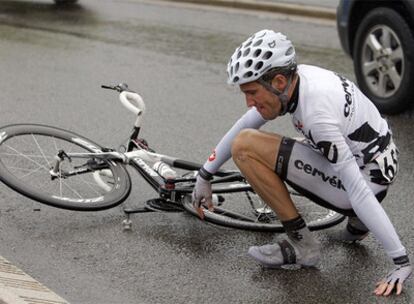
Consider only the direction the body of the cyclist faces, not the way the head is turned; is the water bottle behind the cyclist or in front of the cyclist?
in front

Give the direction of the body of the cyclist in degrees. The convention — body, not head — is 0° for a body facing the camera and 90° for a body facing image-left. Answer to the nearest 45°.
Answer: approximately 90°
